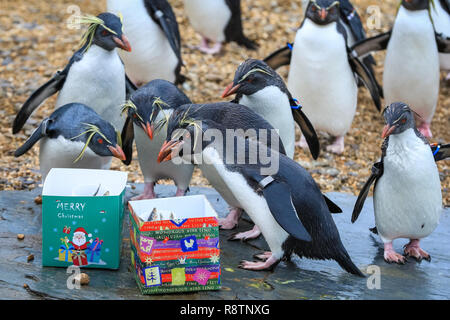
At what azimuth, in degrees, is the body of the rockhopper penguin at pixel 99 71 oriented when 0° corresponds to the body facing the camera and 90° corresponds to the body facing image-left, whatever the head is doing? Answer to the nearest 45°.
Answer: approximately 315°

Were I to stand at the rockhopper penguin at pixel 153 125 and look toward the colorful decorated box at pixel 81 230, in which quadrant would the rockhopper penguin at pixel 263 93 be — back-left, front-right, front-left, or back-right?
back-left

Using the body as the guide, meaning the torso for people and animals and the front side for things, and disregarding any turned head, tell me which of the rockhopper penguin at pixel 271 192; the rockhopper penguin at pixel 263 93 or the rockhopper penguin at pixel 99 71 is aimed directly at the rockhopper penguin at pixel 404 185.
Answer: the rockhopper penguin at pixel 99 71

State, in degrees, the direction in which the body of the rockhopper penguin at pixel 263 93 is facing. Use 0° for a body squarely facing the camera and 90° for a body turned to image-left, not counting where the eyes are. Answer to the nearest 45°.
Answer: approximately 45°

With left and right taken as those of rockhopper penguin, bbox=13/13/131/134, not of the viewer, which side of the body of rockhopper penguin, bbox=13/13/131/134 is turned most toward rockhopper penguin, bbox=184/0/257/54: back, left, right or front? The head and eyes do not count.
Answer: left

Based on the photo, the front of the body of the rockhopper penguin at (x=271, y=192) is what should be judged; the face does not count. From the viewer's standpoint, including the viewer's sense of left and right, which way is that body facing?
facing to the left of the viewer

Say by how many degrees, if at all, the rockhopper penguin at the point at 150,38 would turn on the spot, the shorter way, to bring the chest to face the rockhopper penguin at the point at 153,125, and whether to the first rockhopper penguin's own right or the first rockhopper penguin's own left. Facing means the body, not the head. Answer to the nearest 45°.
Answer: approximately 45° to the first rockhopper penguin's own left

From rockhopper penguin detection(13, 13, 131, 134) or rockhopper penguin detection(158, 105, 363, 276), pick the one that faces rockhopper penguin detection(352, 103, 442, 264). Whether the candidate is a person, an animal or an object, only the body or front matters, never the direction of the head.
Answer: rockhopper penguin detection(13, 13, 131, 134)

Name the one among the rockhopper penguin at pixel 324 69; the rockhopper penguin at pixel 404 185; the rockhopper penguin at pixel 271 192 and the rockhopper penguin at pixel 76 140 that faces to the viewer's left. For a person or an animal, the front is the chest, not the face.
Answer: the rockhopper penguin at pixel 271 192

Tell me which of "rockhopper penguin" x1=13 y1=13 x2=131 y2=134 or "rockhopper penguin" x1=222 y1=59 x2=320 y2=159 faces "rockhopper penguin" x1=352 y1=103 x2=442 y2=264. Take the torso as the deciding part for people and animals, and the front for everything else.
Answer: "rockhopper penguin" x1=13 y1=13 x2=131 y2=134

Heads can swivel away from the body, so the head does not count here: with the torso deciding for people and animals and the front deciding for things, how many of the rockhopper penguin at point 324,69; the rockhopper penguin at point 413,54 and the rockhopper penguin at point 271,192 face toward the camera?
2
